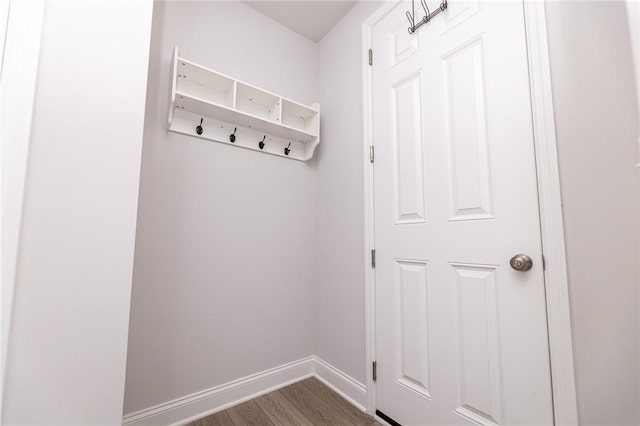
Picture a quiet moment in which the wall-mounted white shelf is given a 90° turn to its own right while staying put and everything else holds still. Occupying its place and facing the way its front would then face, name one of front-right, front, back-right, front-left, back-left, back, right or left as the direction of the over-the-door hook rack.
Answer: left

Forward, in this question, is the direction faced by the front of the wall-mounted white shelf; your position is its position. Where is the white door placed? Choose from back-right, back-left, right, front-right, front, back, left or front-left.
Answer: front

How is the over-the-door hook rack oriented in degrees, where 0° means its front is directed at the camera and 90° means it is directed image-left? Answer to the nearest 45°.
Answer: approximately 45°

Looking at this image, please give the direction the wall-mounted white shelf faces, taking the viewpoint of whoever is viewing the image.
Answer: facing the viewer and to the right of the viewer
